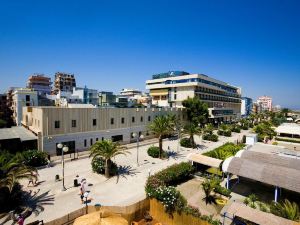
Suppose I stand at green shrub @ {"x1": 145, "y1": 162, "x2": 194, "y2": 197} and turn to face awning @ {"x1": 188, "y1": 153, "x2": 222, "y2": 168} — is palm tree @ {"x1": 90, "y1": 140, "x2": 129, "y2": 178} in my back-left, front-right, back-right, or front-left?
back-left

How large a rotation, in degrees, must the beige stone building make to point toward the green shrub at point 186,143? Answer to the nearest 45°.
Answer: approximately 45° to its left

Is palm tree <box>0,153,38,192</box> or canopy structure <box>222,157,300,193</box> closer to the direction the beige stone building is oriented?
the canopy structure

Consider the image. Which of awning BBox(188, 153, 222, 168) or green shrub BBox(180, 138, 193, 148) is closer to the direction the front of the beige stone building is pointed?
the awning

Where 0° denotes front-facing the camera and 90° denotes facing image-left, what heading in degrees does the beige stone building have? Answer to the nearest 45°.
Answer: approximately 315°

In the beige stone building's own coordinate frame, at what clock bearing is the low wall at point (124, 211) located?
The low wall is roughly at 1 o'clock from the beige stone building.

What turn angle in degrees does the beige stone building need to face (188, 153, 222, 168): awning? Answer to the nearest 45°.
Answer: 0° — it already faces it

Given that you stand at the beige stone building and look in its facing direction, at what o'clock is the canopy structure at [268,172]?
The canopy structure is roughly at 12 o'clock from the beige stone building.

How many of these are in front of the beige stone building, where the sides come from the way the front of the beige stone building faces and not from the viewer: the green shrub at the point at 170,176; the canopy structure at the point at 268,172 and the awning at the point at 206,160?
3
